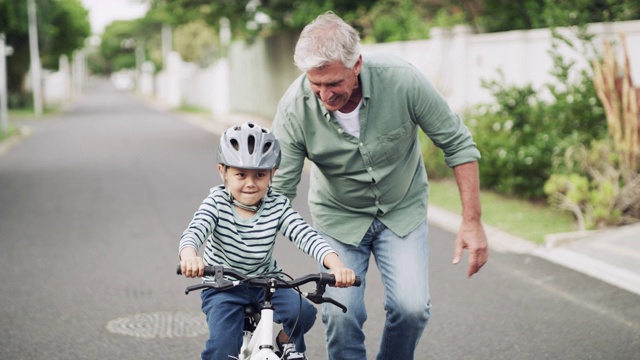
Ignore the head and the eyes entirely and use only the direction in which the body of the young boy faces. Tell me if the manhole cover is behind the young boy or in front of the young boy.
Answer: behind

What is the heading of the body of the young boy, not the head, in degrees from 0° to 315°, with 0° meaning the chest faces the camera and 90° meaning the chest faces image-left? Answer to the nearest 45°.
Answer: approximately 0°

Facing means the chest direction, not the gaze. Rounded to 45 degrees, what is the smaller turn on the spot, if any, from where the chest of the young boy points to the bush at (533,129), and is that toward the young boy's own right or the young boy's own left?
approximately 135° to the young boy's own left

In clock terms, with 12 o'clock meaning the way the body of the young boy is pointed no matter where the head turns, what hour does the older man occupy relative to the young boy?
The older man is roughly at 8 o'clock from the young boy.
